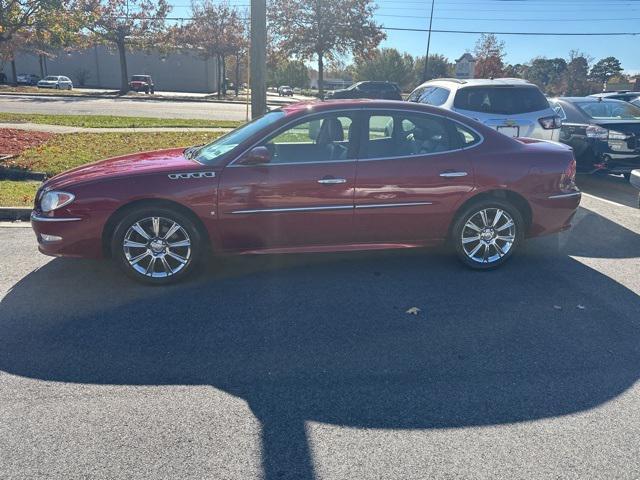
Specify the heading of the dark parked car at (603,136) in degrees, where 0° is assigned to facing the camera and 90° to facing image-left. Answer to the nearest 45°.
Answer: approximately 135°

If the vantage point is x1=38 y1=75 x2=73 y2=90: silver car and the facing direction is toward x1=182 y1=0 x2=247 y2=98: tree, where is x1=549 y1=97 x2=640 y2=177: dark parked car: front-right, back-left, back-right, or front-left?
front-right

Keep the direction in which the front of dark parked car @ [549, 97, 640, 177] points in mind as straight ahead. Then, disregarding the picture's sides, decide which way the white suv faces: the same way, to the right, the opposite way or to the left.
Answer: the same way

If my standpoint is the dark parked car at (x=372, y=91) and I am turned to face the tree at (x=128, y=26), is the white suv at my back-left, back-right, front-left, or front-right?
back-left

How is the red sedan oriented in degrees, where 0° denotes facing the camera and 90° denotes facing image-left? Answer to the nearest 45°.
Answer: approximately 90°

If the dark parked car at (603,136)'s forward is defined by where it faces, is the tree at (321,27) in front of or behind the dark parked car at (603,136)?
in front

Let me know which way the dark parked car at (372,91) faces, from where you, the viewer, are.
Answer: facing to the left of the viewer

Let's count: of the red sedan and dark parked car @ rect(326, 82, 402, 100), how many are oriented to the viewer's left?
2

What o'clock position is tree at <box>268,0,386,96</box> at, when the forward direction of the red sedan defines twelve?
The tree is roughly at 3 o'clock from the red sedan.

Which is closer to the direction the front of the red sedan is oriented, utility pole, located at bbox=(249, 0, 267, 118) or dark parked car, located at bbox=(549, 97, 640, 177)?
the utility pole

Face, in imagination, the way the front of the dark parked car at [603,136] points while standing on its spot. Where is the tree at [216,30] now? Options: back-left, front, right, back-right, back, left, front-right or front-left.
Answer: front

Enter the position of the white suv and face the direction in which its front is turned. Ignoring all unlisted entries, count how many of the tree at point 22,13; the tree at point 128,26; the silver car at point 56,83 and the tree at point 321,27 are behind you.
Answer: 0

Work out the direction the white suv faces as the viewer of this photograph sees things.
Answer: facing away from the viewer and to the left of the viewer

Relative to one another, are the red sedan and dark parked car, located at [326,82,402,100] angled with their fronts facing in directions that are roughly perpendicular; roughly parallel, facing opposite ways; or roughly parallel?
roughly parallel

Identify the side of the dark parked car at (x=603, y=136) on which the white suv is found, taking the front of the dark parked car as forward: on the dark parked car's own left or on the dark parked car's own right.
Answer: on the dark parked car's own left

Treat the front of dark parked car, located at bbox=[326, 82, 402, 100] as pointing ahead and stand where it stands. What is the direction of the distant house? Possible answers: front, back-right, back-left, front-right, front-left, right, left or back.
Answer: back-right
